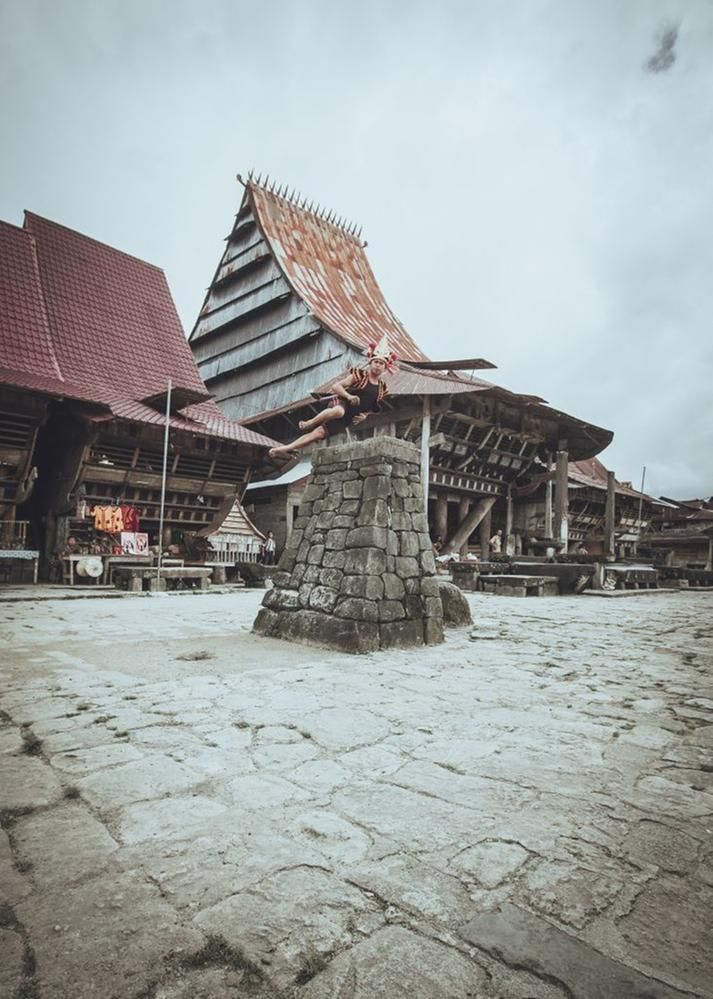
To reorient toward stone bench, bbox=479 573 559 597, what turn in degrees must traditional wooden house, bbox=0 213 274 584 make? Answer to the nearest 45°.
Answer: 0° — it already faces it

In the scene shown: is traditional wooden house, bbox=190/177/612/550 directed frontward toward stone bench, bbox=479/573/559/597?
yes

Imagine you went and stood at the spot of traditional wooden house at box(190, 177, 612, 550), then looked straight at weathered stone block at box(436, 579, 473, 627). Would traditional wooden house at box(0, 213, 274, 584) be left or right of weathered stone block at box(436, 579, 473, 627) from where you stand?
right

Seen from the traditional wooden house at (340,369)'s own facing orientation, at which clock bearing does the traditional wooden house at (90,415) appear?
the traditional wooden house at (90,415) is roughly at 3 o'clock from the traditional wooden house at (340,369).

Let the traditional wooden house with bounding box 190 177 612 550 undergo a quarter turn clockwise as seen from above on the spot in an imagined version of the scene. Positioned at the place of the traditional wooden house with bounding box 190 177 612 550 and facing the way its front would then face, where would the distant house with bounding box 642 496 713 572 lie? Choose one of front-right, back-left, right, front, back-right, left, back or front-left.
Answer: back
